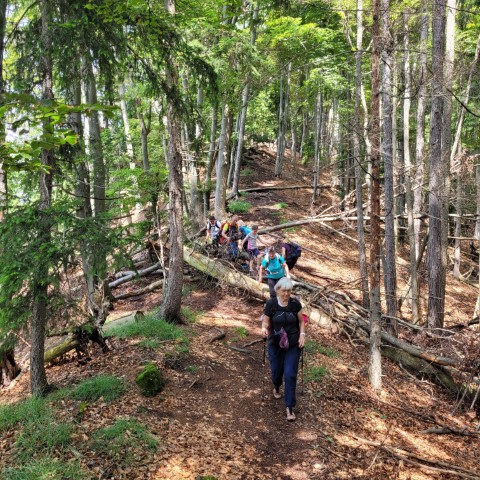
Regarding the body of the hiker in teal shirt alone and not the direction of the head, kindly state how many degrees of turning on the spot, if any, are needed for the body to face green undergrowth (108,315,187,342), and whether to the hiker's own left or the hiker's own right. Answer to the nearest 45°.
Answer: approximately 45° to the hiker's own right

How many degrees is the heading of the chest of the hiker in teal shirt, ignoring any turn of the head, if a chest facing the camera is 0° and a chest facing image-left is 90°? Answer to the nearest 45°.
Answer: approximately 0°

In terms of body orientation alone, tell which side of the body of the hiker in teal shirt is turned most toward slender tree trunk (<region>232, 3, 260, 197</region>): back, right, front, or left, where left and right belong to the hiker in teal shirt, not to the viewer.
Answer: back

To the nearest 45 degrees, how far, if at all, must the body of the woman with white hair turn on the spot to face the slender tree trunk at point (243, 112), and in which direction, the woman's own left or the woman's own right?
approximately 180°

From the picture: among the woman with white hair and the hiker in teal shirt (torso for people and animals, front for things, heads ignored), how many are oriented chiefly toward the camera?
2

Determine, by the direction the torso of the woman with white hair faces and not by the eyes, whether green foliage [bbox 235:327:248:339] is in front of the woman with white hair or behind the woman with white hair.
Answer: behind

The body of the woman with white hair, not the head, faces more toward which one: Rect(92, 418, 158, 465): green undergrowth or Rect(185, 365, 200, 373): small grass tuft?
the green undergrowth

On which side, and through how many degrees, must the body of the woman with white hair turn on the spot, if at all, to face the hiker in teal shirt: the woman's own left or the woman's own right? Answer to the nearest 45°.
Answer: approximately 180°

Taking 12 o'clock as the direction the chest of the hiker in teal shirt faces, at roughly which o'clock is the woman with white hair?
The woman with white hair is roughly at 12 o'clock from the hiker in teal shirt.

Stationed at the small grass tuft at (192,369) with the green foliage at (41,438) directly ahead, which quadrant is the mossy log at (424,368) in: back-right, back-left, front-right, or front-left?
back-left

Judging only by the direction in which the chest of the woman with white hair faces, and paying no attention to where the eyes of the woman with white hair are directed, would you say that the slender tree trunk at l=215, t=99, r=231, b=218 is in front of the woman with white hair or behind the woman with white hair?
behind

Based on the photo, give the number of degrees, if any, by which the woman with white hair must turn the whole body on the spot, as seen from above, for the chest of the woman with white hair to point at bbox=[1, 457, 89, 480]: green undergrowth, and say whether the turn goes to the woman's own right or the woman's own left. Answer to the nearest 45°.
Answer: approximately 45° to the woman's own right
